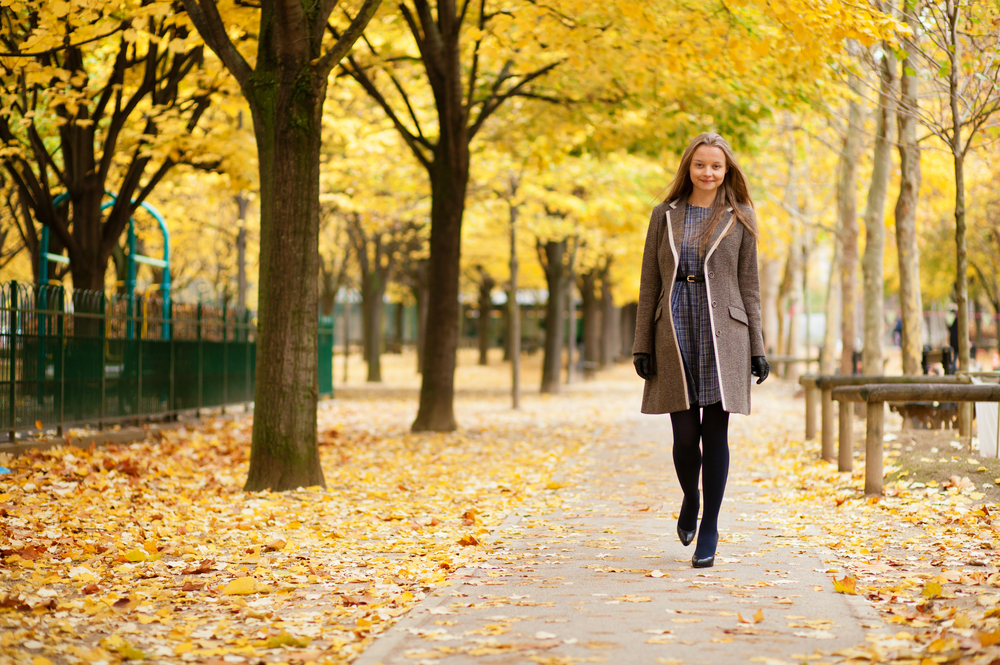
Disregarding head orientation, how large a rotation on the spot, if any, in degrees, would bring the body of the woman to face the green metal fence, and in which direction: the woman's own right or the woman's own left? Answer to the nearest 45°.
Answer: approximately 135° to the woman's own right

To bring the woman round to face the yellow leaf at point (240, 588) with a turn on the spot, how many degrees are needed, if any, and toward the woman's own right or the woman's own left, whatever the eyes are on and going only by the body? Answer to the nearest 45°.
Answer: approximately 90° to the woman's own right

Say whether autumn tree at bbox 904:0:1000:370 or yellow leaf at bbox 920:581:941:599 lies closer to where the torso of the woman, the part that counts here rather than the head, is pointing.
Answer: the yellow leaf

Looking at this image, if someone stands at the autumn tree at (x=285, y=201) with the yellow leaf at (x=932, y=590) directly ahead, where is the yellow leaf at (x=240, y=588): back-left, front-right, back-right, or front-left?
front-right

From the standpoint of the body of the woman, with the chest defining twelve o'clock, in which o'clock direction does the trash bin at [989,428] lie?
The trash bin is roughly at 7 o'clock from the woman.

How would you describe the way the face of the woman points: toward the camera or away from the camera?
toward the camera

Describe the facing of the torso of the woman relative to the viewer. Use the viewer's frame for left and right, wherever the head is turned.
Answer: facing the viewer

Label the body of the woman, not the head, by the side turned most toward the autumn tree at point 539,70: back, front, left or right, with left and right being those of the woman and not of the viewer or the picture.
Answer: back

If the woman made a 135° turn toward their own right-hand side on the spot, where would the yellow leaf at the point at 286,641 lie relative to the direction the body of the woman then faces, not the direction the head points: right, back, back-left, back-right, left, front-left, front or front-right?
left

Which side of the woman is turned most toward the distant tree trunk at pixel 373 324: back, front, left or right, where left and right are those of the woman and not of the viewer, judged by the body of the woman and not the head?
back

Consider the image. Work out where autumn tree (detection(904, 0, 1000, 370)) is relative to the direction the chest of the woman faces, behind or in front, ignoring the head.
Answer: behind

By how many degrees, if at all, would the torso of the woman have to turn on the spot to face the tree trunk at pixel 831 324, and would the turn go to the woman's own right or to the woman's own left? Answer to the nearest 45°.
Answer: approximately 180°

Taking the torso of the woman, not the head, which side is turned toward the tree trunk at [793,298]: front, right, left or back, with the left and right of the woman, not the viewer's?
back
